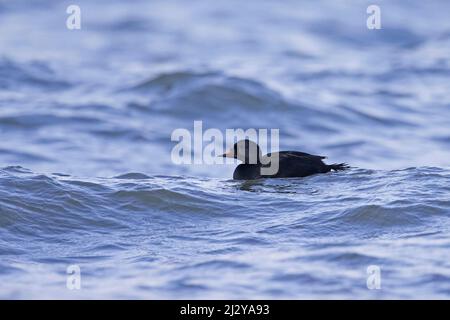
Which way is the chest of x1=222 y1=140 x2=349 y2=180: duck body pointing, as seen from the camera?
to the viewer's left
